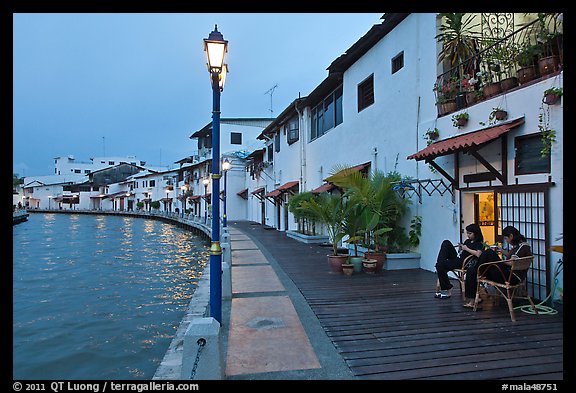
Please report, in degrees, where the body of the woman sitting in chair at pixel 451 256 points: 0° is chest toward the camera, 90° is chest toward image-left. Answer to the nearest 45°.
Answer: approximately 90°

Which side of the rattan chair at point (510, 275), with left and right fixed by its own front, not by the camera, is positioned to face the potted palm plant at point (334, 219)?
front

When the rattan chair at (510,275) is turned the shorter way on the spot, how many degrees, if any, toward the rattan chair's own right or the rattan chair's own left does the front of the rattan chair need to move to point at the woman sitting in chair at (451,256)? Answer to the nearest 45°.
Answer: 0° — it already faces them

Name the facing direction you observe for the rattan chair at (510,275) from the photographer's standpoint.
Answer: facing away from the viewer and to the left of the viewer
